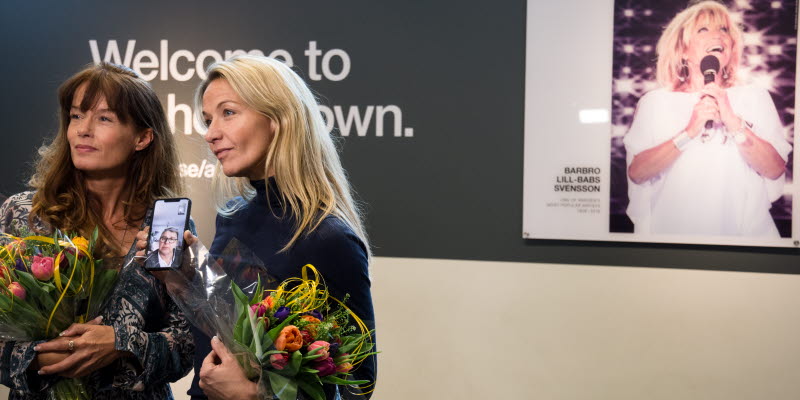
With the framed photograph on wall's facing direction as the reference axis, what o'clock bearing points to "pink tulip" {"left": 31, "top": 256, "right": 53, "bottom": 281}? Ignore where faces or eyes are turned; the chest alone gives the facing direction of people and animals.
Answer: The pink tulip is roughly at 1 o'clock from the framed photograph on wall.

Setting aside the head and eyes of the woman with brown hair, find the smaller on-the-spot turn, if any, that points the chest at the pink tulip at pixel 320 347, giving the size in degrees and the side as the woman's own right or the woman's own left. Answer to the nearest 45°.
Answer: approximately 90° to the woman's own left

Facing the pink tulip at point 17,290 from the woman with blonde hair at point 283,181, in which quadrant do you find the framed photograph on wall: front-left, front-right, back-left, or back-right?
back-right

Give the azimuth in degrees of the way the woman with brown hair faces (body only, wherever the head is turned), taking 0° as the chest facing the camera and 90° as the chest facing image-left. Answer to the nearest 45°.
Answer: approximately 45°

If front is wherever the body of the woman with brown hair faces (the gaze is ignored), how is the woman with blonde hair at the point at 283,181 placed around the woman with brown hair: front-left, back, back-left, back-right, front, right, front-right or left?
left
